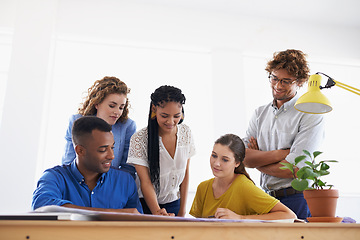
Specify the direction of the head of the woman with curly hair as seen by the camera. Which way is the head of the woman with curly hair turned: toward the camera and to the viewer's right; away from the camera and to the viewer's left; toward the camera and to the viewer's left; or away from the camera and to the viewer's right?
toward the camera and to the viewer's right

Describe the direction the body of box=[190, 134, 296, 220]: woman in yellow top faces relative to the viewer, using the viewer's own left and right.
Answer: facing the viewer and to the left of the viewer

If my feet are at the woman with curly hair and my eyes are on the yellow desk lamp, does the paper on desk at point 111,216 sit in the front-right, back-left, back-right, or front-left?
front-right

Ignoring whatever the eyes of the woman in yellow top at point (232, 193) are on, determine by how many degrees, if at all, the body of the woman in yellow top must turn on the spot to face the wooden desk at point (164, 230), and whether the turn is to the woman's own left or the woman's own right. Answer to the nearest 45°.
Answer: approximately 45° to the woman's own left

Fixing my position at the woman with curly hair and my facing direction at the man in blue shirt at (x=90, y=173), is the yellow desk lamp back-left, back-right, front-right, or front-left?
front-left

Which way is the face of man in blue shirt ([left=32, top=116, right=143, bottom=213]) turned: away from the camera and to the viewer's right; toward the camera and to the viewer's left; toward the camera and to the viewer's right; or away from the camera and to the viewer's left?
toward the camera and to the viewer's right

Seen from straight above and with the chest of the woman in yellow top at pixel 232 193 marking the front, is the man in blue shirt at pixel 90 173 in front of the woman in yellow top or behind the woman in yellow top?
in front

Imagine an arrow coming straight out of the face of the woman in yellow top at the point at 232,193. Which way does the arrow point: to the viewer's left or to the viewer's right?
to the viewer's left
